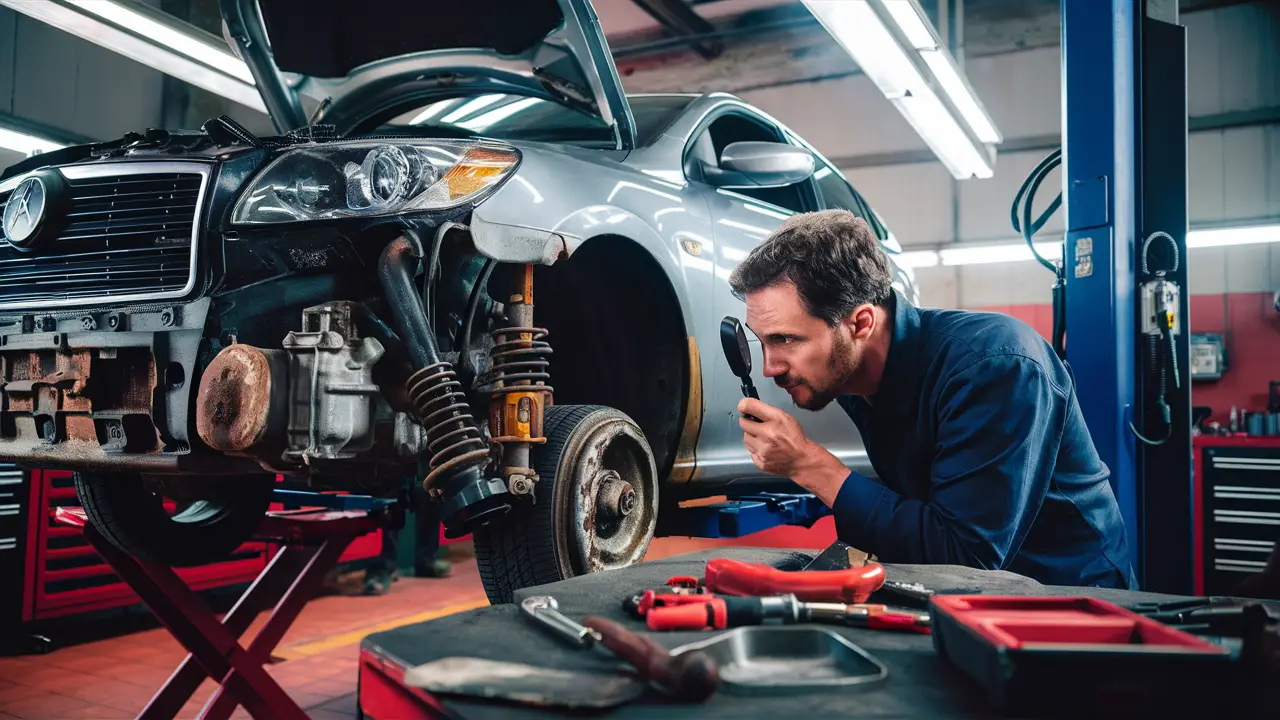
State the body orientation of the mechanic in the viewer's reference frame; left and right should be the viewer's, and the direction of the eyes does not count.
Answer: facing to the left of the viewer

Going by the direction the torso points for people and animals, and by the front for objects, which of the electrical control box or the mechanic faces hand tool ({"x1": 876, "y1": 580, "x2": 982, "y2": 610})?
the electrical control box

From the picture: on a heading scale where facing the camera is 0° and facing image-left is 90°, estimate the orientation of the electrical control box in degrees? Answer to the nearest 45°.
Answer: approximately 0°

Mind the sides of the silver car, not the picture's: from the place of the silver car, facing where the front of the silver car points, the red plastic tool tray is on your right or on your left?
on your left

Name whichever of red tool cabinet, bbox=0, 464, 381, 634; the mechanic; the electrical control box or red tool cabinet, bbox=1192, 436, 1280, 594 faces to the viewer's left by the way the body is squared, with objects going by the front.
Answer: the mechanic

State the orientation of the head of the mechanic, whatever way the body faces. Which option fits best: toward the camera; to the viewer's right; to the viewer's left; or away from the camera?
to the viewer's left

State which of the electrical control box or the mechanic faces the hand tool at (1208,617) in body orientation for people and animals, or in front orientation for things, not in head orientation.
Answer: the electrical control box

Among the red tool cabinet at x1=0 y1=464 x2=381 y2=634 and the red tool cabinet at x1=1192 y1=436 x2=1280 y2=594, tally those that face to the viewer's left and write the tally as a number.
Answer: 0

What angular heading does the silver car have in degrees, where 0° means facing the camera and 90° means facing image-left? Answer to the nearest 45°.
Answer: approximately 45°

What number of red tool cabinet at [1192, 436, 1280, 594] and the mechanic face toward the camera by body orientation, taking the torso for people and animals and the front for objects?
1
